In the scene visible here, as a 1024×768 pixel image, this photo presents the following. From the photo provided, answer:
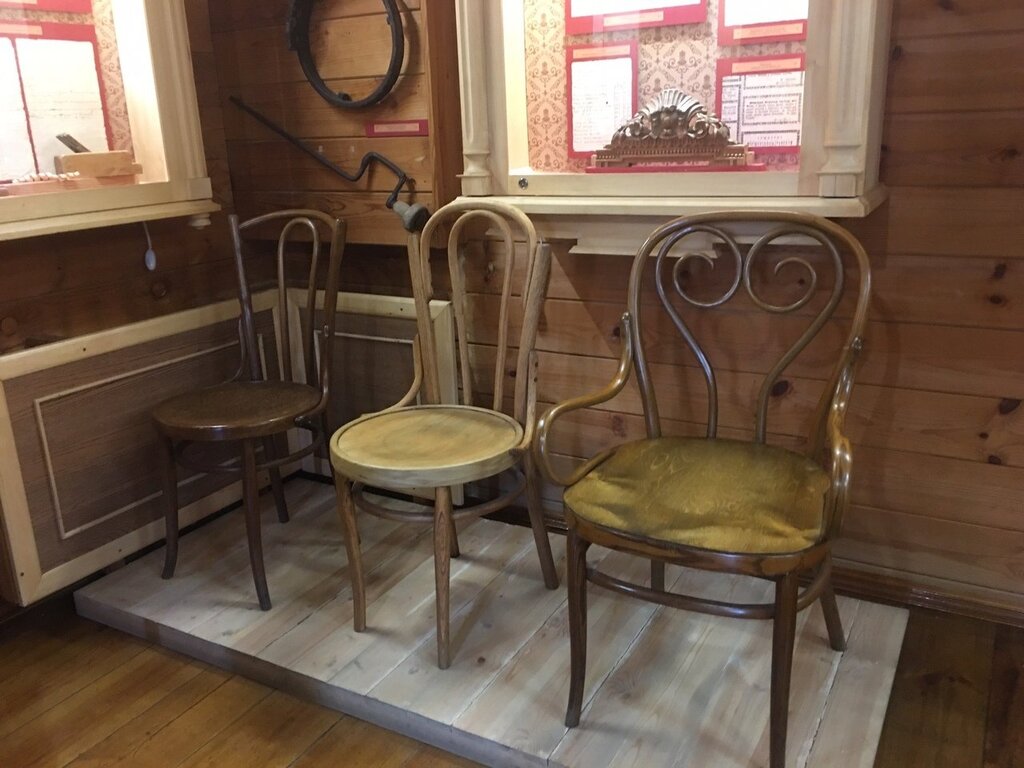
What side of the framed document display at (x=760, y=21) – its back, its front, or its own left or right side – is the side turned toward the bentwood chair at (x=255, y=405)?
right

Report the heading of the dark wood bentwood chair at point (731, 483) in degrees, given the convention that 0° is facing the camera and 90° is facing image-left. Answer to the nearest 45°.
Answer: approximately 45°

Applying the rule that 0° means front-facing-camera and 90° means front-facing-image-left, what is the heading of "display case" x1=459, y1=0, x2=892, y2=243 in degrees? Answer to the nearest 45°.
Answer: approximately 0°

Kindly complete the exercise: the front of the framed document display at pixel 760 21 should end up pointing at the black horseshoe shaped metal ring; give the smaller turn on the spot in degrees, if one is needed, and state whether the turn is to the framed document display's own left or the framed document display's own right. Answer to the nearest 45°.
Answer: approximately 90° to the framed document display's own right

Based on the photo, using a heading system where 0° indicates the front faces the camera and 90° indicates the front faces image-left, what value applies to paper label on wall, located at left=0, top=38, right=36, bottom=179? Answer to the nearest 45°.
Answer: approximately 315°

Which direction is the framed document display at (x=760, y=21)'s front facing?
toward the camera

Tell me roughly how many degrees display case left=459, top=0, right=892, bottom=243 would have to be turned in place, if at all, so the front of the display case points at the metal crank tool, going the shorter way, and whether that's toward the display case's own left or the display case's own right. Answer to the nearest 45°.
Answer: approximately 90° to the display case's own right

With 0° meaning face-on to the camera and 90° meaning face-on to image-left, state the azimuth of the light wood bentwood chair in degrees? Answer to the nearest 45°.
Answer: approximately 45°

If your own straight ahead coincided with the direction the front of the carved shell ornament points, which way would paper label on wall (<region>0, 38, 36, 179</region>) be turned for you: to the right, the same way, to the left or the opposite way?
to the left

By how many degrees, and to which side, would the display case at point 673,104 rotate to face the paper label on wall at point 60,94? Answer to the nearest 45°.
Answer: approximately 90° to its right

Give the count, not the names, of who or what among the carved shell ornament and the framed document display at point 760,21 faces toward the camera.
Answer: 2
